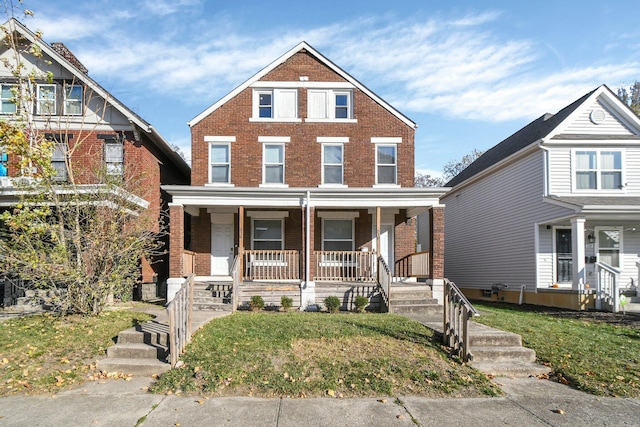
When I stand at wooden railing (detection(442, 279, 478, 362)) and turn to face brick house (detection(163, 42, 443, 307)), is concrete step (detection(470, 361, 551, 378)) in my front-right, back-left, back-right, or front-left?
back-right

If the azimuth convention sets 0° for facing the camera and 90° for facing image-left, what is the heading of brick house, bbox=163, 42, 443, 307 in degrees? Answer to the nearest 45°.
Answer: approximately 0°

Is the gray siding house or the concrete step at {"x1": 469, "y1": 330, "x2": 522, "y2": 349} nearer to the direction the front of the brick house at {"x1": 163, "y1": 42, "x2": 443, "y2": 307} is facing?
the concrete step

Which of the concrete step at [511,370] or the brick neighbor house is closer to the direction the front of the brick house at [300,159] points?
the concrete step

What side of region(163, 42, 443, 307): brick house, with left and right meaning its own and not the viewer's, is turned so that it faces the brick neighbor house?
right

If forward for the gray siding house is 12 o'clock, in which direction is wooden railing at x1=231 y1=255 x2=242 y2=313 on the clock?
The wooden railing is roughly at 3 o'clock from the gray siding house.
